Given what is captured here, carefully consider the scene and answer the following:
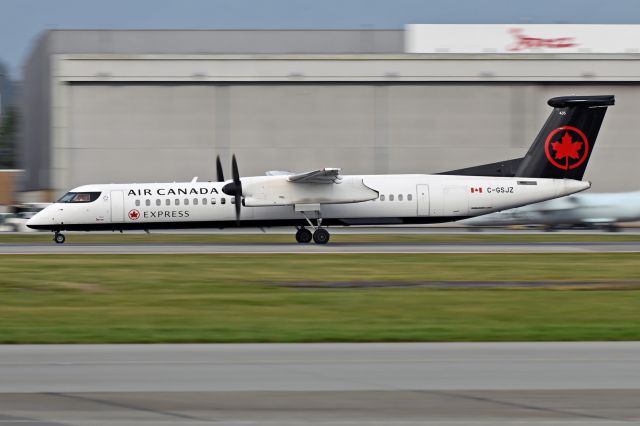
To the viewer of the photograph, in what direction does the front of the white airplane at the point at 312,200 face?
facing to the left of the viewer
